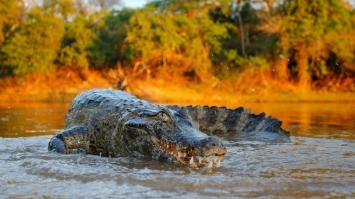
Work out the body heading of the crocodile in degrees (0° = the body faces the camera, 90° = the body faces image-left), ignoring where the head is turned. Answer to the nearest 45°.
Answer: approximately 315°

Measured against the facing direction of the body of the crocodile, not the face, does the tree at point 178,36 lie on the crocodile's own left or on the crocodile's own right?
on the crocodile's own left

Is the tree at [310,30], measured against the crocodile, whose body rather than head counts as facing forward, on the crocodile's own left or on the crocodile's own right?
on the crocodile's own left
